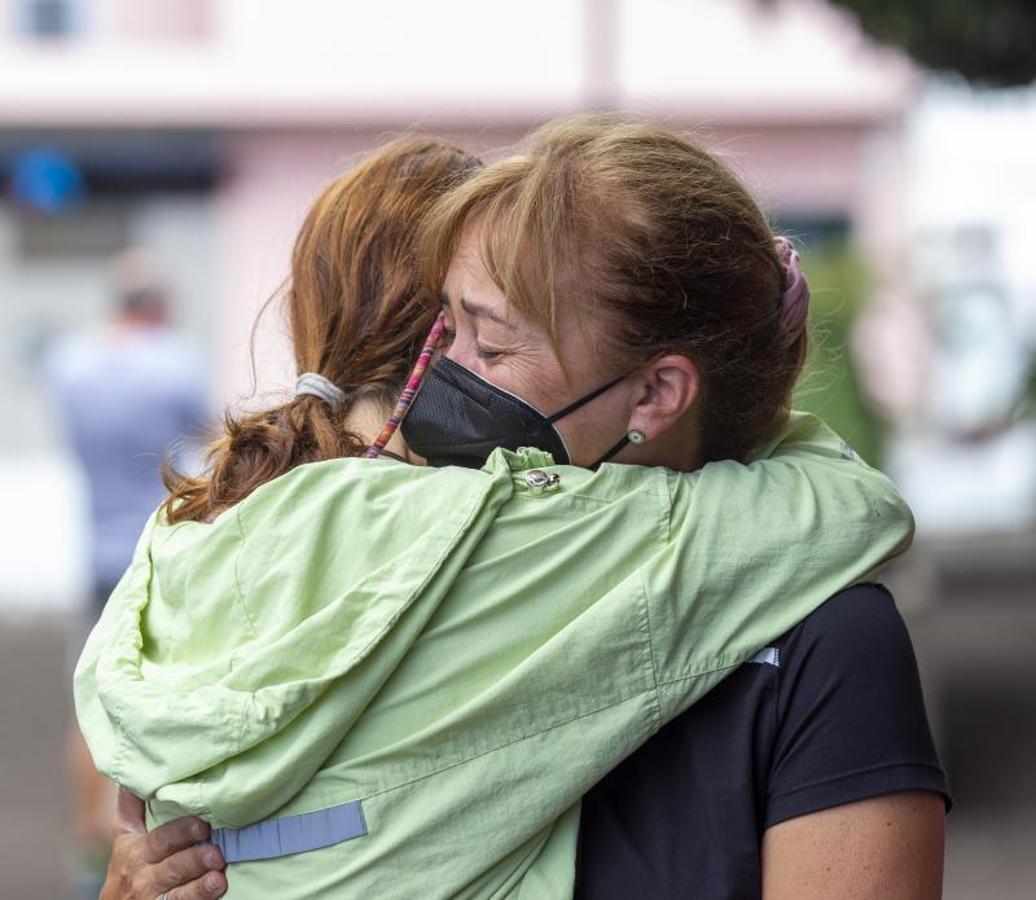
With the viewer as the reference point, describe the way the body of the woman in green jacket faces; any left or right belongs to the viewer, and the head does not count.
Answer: facing away from the viewer and to the right of the viewer

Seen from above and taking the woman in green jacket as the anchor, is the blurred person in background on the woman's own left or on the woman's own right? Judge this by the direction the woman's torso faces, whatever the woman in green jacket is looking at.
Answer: on the woman's own left
